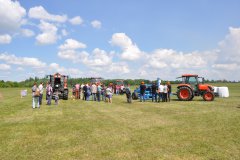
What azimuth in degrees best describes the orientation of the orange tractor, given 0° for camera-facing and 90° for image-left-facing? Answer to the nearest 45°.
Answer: approximately 270°
